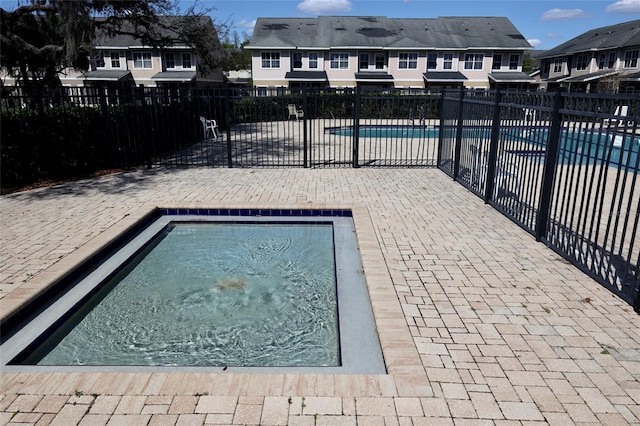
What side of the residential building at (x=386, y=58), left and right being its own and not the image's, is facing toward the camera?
front

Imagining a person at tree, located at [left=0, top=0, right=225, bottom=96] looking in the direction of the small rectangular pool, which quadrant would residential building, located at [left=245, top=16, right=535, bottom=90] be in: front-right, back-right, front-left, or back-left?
back-left

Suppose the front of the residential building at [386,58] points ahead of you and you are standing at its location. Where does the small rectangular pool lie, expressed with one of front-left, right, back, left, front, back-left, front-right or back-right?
front

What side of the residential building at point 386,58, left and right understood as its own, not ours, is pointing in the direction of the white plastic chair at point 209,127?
front

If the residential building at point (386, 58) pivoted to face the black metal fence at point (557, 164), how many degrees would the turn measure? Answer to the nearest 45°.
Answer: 0° — it already faces it

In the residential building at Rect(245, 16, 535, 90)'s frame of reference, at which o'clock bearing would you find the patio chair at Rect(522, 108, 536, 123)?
The patio chair is roughly at 12 o'clock from the residential building.

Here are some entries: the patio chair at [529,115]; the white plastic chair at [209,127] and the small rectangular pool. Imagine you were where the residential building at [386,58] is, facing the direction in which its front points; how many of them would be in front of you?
3

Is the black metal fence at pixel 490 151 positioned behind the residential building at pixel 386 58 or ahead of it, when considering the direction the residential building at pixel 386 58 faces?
ahead
